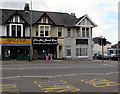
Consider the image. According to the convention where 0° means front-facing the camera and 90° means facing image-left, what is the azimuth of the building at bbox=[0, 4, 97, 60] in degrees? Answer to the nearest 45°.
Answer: approximately 0°
